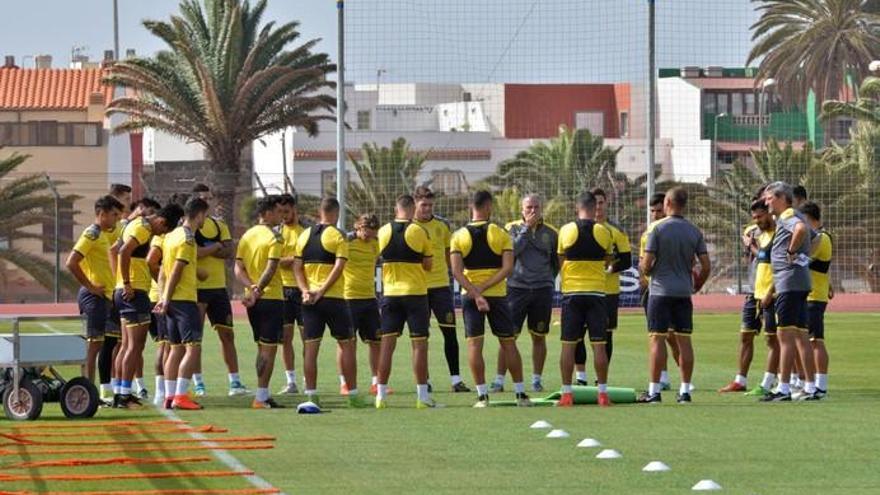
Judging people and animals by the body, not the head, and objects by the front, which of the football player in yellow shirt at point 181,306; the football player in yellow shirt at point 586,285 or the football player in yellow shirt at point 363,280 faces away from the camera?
the football player in yellow shirt at point 586,285

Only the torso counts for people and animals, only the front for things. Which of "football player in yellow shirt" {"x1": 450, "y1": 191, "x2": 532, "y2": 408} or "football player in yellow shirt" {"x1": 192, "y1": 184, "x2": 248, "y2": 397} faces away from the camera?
"football player in yellow shirt" {"x1": 450, "y1": 191, "x2": 532, "y2": 408}

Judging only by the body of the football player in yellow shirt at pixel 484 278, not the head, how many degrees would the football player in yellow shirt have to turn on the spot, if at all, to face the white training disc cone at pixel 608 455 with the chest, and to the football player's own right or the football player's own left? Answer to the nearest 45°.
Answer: approximately 180°

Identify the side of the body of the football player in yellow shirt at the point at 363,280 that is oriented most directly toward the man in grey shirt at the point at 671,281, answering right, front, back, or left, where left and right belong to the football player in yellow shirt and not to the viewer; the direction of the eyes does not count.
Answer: left

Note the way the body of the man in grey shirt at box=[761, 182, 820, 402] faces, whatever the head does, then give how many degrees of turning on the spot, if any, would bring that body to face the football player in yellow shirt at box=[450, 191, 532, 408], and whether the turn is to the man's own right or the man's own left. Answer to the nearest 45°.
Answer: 0° — they already face them

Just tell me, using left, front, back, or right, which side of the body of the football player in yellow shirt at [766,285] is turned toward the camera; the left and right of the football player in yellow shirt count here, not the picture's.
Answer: left

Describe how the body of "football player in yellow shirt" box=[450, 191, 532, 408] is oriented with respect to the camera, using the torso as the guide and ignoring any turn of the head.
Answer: away from the camera

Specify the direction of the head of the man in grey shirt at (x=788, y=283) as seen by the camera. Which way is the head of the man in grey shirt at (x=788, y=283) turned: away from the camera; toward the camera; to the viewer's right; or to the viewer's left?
to the viewer's left

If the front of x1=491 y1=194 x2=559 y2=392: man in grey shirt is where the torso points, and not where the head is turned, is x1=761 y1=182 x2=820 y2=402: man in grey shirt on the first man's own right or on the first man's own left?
on the first man's own left

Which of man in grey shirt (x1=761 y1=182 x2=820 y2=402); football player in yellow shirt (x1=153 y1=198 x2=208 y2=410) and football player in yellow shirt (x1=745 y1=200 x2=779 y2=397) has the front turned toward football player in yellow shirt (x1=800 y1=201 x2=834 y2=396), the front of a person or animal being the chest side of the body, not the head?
football player in yellow shirt (x1=153 y1=198 x2=208 y2=410)

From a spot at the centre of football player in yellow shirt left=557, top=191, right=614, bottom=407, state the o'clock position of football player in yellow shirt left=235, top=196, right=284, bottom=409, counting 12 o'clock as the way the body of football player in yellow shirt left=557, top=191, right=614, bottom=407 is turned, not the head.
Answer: football player in yellow shirt left=235, top=196, right=284, bottom=409 is roughly at 9 o'clock from football player in yellow shirt left=557, top=191, right=614, bottom=407.

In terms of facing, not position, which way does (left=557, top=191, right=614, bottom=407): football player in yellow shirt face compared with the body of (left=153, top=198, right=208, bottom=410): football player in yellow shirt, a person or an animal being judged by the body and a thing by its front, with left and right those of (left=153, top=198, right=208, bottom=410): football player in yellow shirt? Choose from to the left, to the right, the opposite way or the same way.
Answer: to the left

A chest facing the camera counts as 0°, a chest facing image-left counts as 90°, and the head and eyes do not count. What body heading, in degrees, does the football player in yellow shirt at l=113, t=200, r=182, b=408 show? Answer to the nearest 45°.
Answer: approximately 270°

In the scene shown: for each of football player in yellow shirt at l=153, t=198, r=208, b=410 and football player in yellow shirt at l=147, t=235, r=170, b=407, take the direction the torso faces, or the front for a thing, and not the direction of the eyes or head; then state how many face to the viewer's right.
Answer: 2

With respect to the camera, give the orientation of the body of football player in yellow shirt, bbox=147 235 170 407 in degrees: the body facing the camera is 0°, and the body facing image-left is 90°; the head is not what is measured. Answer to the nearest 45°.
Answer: approximately 270°

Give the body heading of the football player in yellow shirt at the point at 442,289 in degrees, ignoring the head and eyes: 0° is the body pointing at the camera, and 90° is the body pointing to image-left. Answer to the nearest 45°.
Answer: approximately 0°
